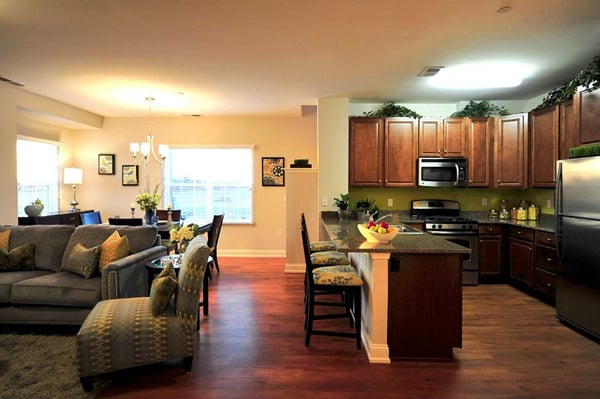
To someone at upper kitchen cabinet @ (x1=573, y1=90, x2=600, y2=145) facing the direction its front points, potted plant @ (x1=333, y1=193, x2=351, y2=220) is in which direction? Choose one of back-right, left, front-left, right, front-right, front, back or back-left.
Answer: front-right

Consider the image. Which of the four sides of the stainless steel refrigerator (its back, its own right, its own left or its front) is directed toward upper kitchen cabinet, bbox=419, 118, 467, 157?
right

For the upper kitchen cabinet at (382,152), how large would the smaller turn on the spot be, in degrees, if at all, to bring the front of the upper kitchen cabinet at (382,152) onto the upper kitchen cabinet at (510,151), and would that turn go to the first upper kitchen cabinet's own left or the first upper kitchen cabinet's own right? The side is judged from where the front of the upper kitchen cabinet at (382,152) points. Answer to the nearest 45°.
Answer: approximately 90° to the first upper kitchen cabinet's own left

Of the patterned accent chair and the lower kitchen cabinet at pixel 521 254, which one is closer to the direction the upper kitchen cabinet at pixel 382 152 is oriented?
the patterned accent chair

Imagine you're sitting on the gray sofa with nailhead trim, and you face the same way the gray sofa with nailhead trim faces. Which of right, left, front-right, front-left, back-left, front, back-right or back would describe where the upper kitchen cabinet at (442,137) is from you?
back-left

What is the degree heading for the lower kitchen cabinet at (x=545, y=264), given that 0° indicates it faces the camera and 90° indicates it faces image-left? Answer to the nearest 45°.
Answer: approximately 45°

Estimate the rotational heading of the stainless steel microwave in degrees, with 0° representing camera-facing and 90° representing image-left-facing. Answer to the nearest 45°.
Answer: approximately 0°

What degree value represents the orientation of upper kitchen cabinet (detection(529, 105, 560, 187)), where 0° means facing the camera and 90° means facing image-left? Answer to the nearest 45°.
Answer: approximately 45°

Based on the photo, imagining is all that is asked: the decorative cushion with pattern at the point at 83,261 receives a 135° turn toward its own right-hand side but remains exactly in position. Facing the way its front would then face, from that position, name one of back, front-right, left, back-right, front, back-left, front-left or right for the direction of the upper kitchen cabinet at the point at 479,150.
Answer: right

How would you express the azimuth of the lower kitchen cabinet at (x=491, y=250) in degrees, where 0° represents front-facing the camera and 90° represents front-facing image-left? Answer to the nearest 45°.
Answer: approximately 0°

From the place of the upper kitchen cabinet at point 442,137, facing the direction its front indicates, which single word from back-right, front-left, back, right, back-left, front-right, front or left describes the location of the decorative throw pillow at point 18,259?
front-right

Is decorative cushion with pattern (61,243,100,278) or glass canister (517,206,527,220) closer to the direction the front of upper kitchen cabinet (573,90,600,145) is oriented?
the decorative cushion with pattern

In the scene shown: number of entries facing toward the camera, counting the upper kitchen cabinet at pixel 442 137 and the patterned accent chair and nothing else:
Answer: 1
